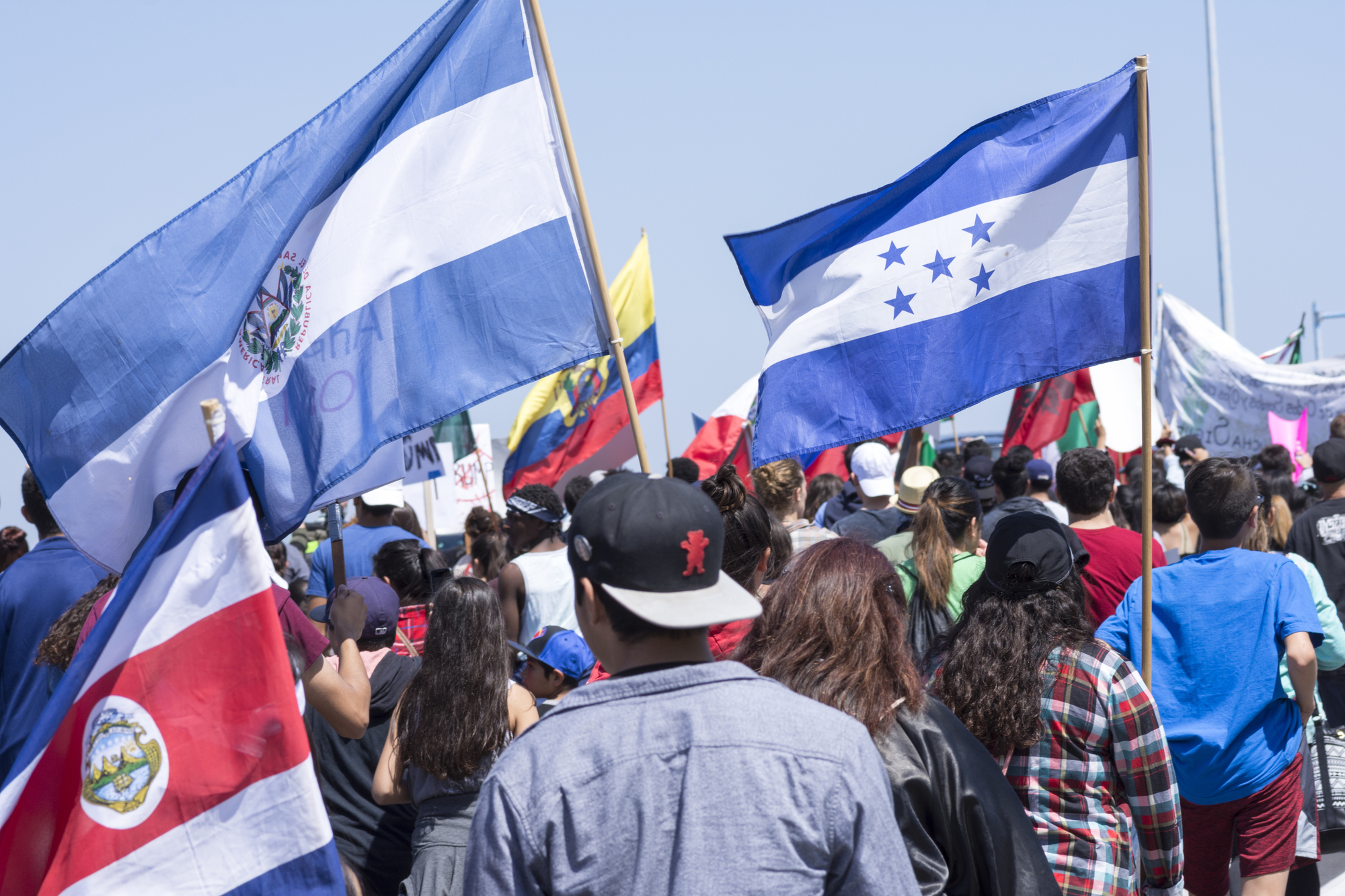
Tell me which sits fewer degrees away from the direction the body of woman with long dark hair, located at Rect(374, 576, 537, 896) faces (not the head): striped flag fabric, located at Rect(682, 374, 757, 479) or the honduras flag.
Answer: the striped flag fabric

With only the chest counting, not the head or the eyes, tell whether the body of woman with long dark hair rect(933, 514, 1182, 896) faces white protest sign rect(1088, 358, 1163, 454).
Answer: yes

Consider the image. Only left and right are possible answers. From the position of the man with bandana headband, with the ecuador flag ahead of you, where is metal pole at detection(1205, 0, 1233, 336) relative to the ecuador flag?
right

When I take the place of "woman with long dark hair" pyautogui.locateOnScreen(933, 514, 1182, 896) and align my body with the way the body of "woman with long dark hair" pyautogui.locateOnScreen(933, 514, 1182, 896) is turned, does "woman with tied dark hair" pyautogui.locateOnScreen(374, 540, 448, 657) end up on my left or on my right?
on my left

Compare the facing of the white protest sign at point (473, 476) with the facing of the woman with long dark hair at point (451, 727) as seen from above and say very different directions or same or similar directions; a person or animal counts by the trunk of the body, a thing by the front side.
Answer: very different directions

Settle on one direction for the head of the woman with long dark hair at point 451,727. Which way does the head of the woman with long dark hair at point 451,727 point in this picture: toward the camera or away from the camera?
away from the camera

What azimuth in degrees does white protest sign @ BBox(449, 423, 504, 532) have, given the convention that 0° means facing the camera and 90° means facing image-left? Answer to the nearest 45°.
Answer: approximately 0°

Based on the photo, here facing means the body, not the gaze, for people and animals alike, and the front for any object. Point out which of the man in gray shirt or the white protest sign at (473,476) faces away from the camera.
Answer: the man in gray shirt

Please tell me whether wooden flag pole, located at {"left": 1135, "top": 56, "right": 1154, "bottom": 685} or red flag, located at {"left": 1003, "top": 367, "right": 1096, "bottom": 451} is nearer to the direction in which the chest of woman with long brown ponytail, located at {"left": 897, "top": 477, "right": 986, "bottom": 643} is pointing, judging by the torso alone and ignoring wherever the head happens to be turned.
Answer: the red flag

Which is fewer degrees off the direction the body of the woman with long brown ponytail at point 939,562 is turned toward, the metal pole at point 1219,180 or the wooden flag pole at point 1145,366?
the metal pole

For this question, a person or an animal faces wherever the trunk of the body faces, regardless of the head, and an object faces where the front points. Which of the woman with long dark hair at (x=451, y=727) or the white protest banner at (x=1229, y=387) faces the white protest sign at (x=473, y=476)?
the woman with long dark hair

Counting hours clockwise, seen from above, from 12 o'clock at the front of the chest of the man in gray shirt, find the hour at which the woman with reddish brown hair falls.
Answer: The woman with reddish brown hair is roughly at 1 o'clock from the man in gray shirt.

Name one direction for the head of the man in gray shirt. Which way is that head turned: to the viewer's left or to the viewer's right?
to the viewer's right
